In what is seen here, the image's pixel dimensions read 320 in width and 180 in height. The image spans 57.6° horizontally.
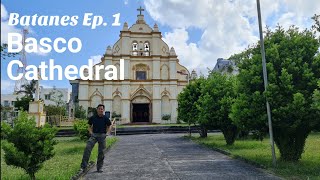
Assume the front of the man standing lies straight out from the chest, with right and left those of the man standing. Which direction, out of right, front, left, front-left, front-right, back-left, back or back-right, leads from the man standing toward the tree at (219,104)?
back-left

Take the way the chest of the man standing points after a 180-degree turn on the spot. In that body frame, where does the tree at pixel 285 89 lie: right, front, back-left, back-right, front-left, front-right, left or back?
right

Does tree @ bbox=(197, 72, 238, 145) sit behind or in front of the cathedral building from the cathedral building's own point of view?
in front

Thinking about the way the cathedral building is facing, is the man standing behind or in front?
in front

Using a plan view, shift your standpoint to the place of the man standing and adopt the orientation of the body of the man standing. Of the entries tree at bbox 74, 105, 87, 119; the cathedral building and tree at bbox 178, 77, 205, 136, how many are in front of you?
0

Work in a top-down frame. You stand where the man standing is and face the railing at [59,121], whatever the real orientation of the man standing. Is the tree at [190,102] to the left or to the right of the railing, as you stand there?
right

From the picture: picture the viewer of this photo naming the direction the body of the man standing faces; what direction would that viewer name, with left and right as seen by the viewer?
facing the viewer

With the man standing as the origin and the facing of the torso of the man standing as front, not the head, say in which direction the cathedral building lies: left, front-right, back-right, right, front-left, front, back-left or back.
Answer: back

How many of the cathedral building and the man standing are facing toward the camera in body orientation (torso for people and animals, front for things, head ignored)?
2

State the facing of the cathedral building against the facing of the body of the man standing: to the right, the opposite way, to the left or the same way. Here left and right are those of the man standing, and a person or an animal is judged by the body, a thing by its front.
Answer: the same way

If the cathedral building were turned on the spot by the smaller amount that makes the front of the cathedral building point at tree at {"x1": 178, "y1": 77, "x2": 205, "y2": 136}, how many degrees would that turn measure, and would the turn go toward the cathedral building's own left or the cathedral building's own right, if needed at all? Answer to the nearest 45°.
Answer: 0° — it already faces it

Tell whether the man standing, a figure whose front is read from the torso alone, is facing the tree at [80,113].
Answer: no

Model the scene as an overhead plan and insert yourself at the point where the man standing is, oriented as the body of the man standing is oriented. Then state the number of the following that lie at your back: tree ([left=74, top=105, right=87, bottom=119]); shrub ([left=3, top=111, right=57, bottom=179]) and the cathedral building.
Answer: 2
